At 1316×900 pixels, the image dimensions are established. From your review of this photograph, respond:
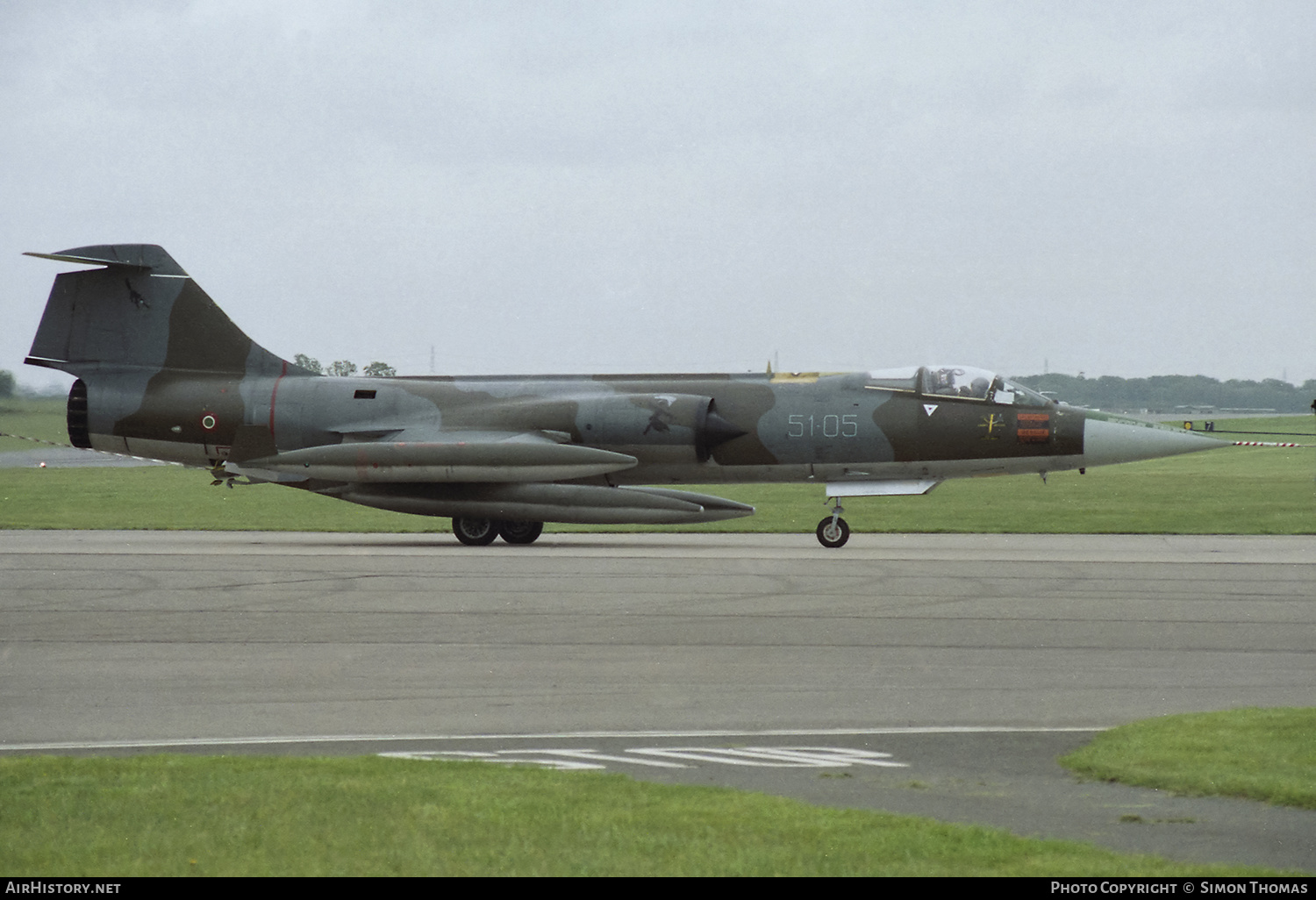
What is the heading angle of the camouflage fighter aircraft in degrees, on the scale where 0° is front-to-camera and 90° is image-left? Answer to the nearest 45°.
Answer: approximately 270°
